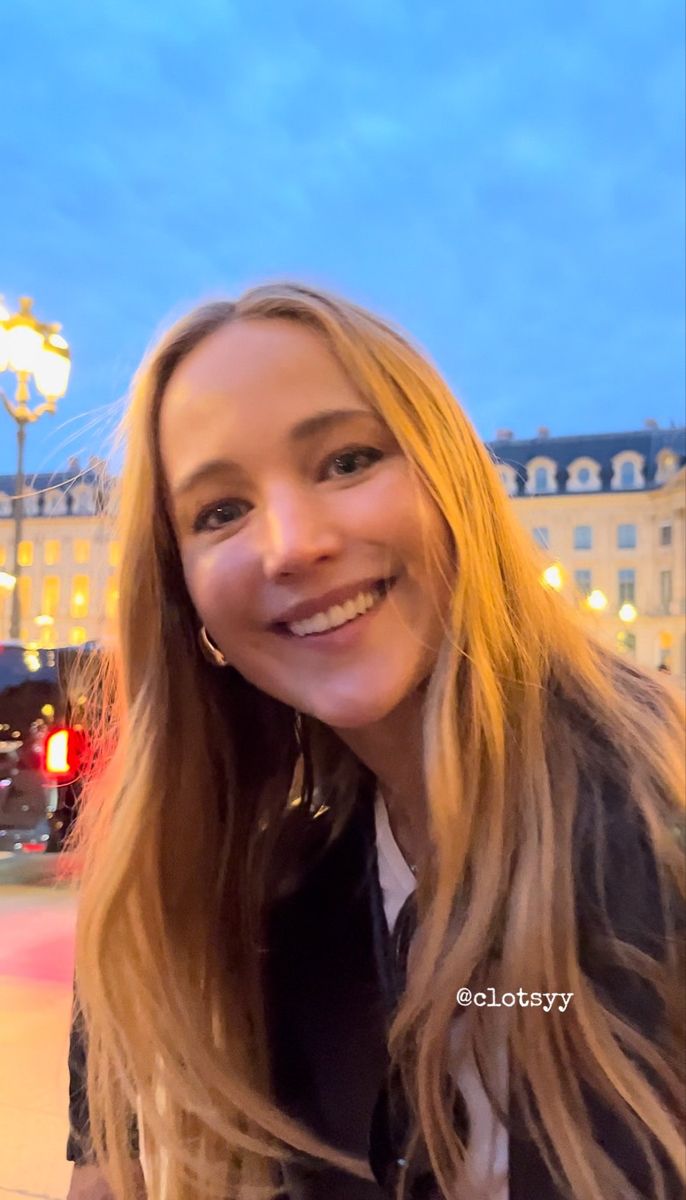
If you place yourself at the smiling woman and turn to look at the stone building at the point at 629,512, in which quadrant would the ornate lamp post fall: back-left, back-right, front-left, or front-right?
front-left

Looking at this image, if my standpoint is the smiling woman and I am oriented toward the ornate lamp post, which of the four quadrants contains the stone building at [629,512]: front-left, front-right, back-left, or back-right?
front-right

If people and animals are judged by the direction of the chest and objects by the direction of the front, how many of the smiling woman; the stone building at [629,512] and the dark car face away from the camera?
1

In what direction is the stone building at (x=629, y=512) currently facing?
toward the camera

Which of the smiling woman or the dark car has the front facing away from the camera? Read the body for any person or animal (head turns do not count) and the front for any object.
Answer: the dark car

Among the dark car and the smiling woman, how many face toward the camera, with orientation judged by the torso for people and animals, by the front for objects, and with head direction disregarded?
1

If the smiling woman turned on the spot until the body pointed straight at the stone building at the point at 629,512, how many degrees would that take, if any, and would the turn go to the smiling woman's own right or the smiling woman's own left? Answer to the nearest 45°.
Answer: approximately 180°

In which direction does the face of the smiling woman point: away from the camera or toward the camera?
toward the camera

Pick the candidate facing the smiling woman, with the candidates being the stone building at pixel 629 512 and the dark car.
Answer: the stone building

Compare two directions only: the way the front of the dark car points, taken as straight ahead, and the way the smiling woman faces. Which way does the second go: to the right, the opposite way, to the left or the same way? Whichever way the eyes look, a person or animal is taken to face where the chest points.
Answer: the opposite way

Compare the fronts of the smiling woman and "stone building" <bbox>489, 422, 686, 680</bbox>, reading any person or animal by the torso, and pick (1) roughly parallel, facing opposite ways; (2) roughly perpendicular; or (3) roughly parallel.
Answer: roughly parallel

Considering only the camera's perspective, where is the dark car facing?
facing away from the viewer

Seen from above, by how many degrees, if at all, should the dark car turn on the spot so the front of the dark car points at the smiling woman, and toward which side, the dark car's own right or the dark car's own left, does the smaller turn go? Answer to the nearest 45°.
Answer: approximately 180°

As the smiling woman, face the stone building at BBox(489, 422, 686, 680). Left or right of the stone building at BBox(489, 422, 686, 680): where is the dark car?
left

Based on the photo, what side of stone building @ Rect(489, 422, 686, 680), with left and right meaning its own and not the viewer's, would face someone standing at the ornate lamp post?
front
